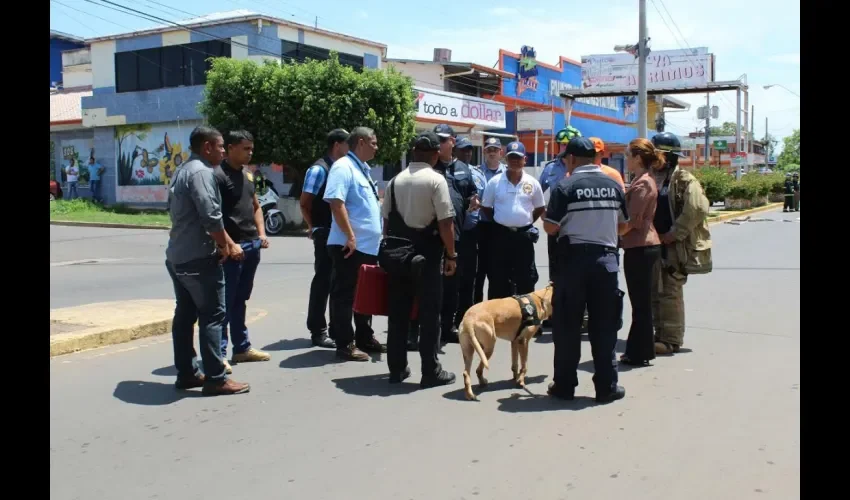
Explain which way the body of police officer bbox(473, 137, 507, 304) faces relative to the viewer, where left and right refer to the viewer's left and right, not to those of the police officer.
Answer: facing the viewer

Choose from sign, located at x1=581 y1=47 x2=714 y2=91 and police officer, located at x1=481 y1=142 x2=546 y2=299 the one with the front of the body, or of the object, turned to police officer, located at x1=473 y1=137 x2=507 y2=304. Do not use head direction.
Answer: the sign

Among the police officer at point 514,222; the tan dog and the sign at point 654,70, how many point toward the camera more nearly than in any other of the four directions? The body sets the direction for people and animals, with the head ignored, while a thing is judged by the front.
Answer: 2

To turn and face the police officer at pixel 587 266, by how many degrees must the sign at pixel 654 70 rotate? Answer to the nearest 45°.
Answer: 0° — it already faces them

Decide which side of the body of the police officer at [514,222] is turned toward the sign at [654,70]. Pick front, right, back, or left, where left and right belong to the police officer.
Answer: back

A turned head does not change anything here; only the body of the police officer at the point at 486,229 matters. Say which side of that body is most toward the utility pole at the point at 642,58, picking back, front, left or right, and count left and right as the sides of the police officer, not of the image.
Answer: back

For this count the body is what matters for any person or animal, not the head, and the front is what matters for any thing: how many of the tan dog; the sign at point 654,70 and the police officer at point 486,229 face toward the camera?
2

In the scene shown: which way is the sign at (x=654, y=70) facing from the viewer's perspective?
toward the camera

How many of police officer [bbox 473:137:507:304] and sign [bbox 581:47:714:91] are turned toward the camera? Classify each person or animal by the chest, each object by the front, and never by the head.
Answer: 2

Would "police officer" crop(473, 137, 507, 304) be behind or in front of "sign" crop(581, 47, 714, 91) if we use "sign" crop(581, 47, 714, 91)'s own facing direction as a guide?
in front

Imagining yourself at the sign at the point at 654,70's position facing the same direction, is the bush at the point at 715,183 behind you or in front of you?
in front
